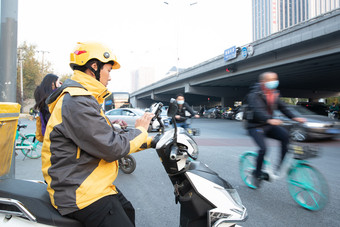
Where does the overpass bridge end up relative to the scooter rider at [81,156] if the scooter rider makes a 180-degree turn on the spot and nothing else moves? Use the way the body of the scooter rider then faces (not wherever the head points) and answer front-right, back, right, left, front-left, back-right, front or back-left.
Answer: back-right

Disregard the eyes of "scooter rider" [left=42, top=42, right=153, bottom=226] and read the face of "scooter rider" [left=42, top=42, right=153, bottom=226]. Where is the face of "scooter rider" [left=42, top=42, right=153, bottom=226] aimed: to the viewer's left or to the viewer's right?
to the viewer's right

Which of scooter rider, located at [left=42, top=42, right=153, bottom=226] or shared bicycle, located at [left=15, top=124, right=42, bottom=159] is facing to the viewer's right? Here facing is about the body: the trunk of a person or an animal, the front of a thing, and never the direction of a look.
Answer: the scooter rider

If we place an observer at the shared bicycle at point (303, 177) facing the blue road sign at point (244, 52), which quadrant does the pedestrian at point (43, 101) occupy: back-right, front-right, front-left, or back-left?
back-left

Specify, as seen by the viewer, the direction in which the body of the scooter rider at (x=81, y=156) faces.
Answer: to the viewer's right

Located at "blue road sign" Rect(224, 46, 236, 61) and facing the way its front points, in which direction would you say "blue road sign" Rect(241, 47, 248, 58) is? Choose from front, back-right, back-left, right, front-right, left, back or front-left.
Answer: left

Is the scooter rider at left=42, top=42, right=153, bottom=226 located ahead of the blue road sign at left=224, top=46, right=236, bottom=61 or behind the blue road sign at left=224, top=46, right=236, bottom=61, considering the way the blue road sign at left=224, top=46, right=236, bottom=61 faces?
ahead

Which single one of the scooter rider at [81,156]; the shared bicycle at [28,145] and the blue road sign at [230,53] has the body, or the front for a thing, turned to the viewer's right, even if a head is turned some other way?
the scooter rider

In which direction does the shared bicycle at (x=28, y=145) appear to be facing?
to the viewer's left

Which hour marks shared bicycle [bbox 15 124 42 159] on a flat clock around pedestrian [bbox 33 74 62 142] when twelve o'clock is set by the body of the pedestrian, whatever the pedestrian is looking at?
The shared bicycle is roughly at 9 o'clock from the pedestrian.
